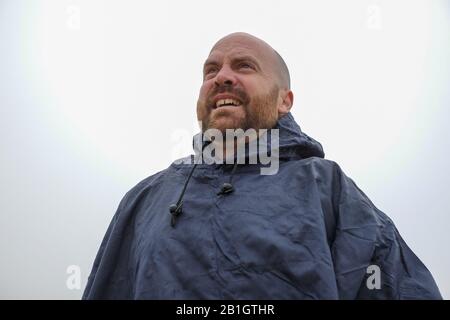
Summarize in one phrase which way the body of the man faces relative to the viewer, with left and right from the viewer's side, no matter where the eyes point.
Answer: facing the viewer and to the left of the viewer

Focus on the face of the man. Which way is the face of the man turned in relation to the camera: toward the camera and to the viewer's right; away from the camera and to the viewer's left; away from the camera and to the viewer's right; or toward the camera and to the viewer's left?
toward the camera and to the viewer's left
